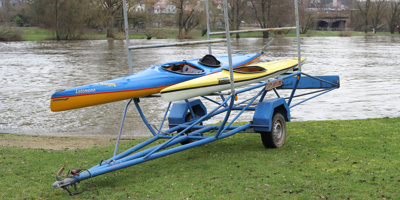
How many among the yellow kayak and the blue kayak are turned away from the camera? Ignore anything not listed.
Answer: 0

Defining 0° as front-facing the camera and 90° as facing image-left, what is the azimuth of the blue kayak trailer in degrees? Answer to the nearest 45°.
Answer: approximately 45°

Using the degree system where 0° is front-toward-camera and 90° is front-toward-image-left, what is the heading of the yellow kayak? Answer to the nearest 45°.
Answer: approximately 45°
